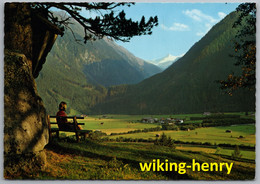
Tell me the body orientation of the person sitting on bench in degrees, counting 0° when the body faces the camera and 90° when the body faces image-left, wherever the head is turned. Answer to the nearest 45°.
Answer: approximately 270°

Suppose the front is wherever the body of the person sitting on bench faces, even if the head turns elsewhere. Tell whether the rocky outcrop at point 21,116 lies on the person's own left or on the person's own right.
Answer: on the person's own right
